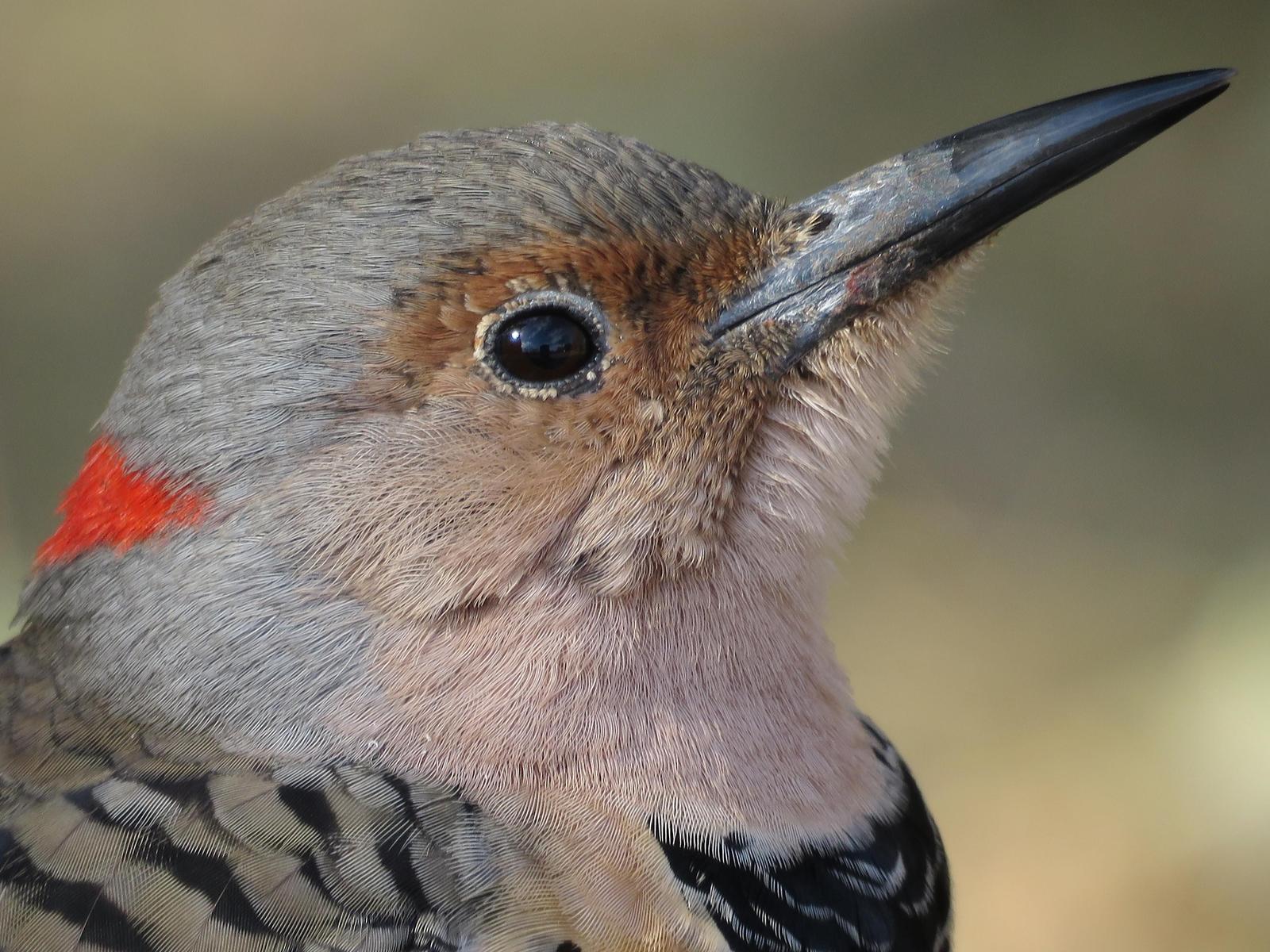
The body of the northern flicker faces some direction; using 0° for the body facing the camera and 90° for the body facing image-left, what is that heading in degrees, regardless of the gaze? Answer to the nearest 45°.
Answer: approximately 270°
